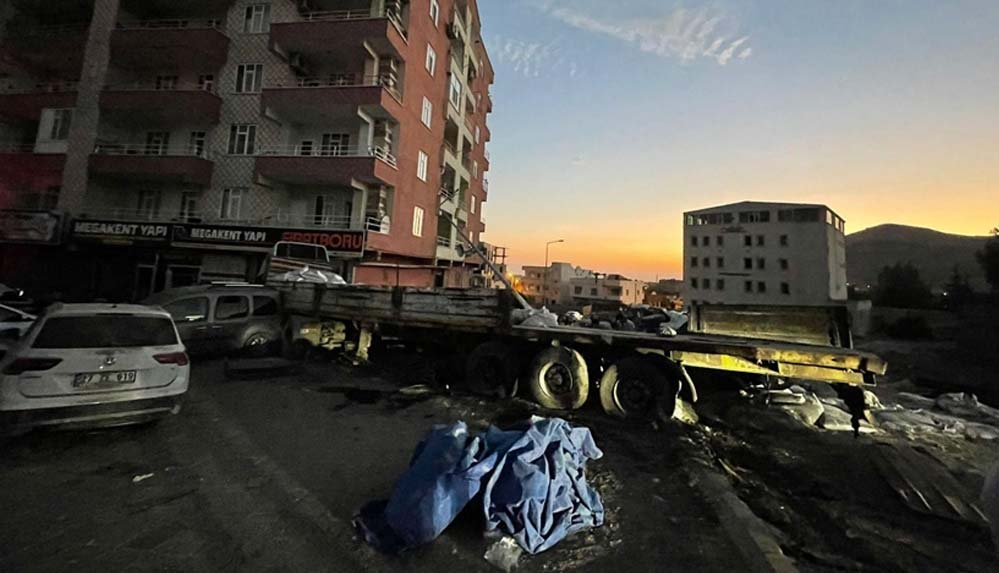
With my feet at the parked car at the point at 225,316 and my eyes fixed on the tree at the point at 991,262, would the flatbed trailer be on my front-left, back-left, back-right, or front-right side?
front-right

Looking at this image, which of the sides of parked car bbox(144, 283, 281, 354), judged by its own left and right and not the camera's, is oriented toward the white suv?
left

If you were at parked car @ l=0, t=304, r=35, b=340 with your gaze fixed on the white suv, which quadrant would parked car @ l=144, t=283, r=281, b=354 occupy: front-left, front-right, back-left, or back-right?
front-left

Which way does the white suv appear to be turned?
away from the camera

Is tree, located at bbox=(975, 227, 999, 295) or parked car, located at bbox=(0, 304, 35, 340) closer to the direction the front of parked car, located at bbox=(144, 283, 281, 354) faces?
the parked car

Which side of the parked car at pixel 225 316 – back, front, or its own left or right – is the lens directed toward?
left

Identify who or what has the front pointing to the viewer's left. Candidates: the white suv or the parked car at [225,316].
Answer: the parked car

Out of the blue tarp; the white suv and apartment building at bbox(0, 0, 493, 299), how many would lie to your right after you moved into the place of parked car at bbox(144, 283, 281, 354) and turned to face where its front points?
1

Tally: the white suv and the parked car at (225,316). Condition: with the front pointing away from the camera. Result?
1

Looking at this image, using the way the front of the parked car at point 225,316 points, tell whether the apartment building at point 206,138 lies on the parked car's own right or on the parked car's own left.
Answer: on the parked car's own right

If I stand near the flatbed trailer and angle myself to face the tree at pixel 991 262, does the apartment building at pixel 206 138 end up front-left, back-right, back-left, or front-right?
back-left

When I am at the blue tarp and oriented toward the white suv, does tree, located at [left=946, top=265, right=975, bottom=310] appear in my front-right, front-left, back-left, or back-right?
back-right

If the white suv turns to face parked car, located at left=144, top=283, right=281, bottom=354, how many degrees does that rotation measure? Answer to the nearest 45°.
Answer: approximately 45° to its right

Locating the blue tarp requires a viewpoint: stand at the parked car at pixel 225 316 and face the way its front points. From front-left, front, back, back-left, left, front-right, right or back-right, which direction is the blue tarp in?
left

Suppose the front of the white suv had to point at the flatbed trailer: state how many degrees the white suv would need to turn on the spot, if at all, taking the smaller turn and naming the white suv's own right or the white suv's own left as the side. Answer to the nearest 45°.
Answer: approximately 135° to the white suv's own right
